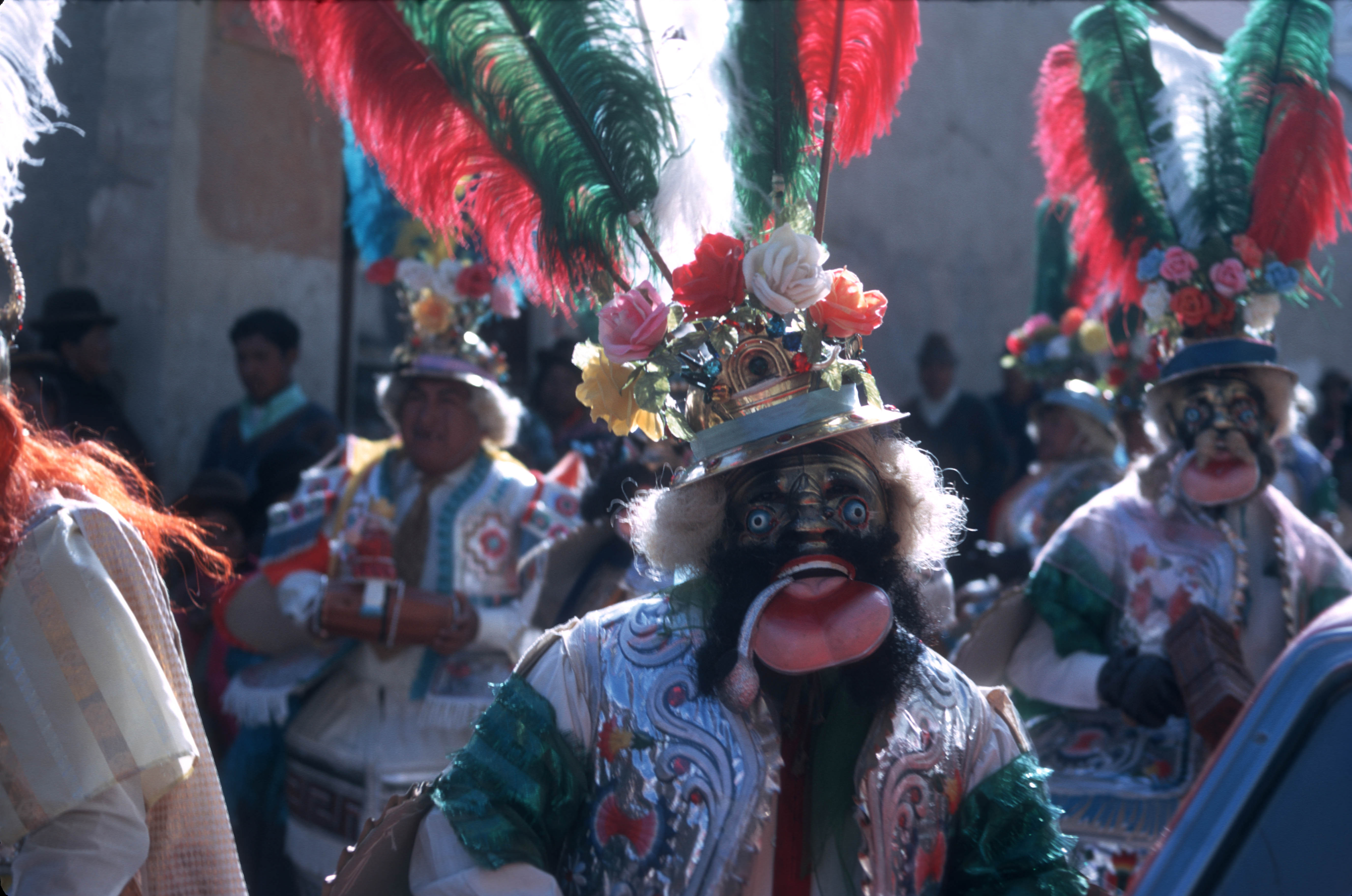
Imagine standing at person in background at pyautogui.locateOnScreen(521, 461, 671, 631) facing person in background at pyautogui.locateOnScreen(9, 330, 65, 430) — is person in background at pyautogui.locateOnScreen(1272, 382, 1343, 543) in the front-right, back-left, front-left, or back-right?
back-right

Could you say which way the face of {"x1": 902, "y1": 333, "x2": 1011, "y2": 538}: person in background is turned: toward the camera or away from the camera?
toward the camera
